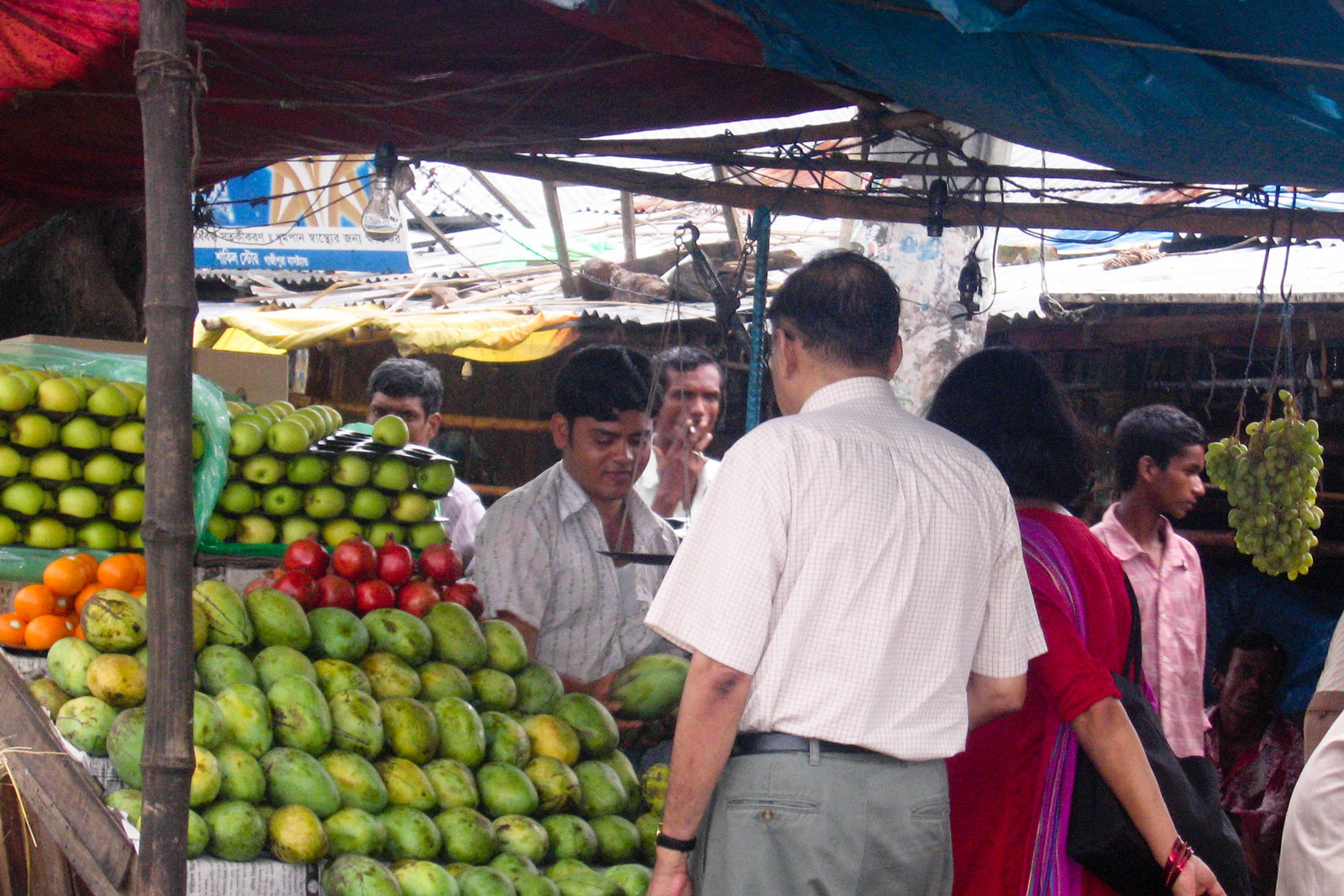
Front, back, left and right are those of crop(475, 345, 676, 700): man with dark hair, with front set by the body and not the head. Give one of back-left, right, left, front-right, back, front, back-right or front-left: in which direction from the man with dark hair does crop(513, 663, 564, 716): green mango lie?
front-right

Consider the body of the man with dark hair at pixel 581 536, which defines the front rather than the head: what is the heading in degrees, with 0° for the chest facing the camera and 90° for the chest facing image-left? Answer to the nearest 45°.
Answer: approximately 315°

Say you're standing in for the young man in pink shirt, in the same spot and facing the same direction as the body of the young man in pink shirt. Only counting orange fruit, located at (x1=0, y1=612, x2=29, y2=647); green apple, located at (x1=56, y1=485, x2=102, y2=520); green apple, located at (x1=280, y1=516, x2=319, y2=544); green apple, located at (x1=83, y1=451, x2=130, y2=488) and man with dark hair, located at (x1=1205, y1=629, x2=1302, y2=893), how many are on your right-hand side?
4

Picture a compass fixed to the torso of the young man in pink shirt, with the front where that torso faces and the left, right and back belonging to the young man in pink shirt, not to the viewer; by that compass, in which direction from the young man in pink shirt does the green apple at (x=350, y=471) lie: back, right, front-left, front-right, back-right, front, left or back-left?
right

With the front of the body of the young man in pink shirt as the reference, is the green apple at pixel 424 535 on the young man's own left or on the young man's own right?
on the young man's own right

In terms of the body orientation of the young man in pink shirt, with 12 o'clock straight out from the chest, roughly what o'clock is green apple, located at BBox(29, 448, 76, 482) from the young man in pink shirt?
The green apple is roughly at 3 o'clock from the young man in pink shirt.

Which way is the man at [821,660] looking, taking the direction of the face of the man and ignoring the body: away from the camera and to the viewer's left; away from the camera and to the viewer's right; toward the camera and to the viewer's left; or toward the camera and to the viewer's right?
away from the camera and to the viewer's left

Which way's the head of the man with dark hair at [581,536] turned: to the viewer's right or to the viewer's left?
to the viewer's right

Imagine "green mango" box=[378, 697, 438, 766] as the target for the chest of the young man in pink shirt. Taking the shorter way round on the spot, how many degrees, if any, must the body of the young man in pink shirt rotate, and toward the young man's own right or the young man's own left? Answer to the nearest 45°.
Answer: approximately 90° to the young man's own right

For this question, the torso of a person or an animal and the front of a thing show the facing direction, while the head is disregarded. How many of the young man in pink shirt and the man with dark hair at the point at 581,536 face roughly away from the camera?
0

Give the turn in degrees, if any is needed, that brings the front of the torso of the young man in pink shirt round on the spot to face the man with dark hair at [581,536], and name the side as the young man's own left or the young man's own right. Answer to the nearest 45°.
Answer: approximately 90° to the young man's own right
